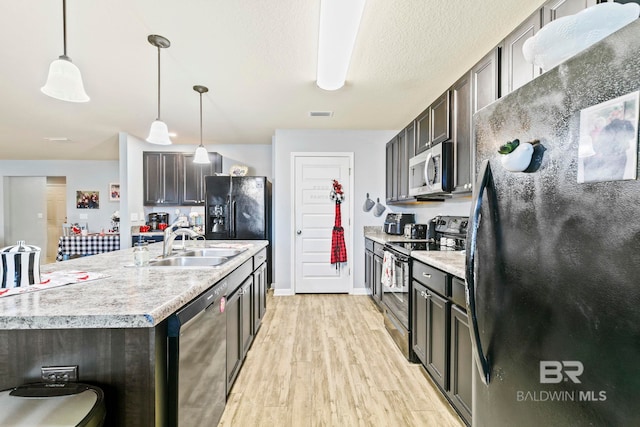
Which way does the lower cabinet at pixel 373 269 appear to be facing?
to the viewer's left

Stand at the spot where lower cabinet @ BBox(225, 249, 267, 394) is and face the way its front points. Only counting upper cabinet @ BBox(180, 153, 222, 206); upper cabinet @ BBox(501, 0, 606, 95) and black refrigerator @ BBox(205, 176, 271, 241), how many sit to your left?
2

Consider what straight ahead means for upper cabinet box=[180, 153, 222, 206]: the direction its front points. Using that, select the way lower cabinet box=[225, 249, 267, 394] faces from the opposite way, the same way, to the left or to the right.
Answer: to the left

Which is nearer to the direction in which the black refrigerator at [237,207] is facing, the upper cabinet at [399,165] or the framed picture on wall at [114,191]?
the upper cabinet

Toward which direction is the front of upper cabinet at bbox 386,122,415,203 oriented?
to the viewer's left

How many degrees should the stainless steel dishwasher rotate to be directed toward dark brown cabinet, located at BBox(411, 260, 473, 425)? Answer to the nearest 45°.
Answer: approximately 45° to its left

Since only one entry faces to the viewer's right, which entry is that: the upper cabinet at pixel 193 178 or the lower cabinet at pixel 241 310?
the lower cabinet

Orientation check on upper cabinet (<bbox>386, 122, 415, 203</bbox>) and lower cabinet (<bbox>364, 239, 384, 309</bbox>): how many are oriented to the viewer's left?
2

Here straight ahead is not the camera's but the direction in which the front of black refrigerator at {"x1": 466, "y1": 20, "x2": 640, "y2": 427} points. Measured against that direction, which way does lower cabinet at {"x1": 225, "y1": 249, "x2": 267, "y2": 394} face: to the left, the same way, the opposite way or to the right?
the opposite way

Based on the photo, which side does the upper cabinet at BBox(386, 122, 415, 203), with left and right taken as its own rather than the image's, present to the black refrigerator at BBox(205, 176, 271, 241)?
front

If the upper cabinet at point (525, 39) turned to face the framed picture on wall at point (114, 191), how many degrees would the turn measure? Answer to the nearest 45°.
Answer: approximately 45° to its right

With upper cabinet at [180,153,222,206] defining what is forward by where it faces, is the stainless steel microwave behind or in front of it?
in front

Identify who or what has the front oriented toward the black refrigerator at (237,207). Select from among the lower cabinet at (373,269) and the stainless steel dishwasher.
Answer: the lower cabinet

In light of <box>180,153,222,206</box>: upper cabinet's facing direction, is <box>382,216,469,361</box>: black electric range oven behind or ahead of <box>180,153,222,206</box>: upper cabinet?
ahead

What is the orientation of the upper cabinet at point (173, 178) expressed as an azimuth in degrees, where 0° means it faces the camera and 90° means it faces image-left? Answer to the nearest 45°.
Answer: approximately 0°

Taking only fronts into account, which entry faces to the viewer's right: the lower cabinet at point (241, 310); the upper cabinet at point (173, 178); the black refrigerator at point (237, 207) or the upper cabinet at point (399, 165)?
the lower cabinet
